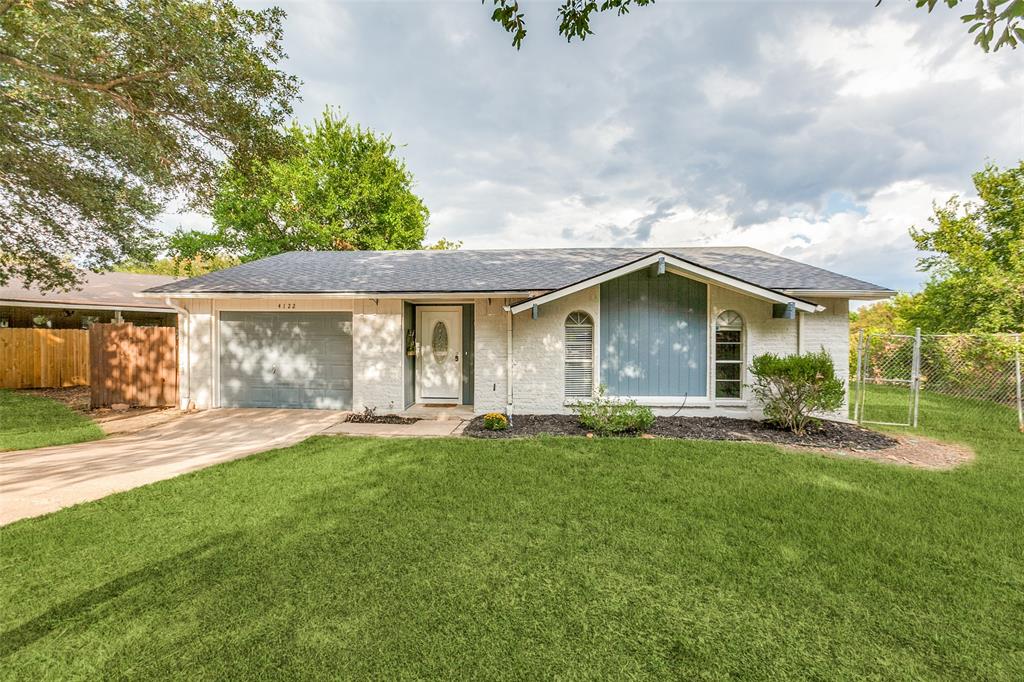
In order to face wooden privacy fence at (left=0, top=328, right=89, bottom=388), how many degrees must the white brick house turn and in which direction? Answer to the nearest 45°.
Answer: approximately 90° to its right

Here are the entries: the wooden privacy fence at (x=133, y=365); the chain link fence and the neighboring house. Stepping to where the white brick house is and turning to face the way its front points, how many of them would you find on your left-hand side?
1

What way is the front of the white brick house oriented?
toward the camera

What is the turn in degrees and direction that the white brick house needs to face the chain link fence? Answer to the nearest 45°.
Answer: approximately 90° to its left

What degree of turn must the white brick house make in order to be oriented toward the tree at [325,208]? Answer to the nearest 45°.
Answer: approximately 135° to its right

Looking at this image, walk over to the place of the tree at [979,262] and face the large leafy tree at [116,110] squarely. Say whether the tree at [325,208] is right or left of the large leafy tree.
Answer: right

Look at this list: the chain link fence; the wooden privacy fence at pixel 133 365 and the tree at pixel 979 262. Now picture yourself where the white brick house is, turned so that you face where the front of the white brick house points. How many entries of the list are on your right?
1

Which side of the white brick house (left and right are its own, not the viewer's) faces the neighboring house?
right

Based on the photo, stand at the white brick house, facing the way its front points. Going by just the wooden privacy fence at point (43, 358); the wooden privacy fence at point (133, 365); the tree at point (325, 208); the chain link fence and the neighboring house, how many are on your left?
1

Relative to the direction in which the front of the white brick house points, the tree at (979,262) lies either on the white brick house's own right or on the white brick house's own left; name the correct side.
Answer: on the white brick house's own left
